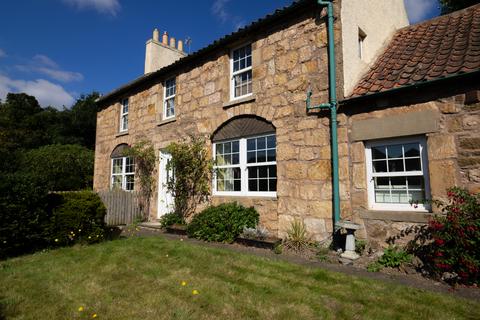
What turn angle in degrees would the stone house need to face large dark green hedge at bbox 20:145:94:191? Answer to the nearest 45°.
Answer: approximately 90° to its right

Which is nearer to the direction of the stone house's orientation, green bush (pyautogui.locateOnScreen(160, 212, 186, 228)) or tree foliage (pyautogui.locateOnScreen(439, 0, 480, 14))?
the green bush

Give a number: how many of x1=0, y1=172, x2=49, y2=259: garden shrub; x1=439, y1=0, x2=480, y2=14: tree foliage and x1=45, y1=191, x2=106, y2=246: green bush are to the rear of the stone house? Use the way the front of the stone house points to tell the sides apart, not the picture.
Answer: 1

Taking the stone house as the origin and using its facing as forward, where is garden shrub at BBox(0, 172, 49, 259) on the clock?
The garden shrub is roughly at 1 o'clock from the stone house.

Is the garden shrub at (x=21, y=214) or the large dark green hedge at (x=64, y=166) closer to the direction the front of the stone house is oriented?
the garden shrub

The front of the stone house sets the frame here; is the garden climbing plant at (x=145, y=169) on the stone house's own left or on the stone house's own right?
on the stone house's own right

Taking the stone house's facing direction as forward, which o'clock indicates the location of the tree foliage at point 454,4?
The tree foliage is roughly at 6 o'clock from the stone house.

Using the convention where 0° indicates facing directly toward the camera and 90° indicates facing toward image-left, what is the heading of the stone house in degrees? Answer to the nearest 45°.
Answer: approximately 45°

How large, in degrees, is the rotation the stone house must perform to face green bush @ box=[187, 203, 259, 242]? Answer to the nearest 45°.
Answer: approximately 45° to its right
